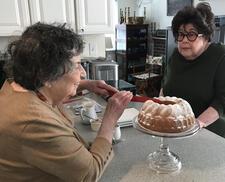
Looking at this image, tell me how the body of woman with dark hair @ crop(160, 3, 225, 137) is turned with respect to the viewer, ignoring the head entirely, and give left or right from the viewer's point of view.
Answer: facing the viewer and to the left of the viewer

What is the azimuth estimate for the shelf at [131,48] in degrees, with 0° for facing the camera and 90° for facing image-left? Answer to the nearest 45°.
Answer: approximately 315°

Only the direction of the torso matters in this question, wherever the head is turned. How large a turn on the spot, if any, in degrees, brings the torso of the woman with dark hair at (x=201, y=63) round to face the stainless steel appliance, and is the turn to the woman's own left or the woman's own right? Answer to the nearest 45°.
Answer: approximately 90° to the woman's own right

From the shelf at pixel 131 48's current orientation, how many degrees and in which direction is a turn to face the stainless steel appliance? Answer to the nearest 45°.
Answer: approximately 45° to its right

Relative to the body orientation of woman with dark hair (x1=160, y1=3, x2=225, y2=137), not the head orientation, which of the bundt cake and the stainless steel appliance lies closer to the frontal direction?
the bundt cake

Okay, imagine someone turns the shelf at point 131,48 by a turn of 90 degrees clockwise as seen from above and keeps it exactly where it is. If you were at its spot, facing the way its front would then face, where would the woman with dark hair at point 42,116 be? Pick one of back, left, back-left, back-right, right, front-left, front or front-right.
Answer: front-left

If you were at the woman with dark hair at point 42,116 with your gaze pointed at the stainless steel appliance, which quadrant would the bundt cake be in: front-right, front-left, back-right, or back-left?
front-right

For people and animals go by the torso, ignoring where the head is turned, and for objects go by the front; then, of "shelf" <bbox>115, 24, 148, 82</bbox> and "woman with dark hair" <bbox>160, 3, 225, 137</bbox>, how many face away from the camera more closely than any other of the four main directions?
0

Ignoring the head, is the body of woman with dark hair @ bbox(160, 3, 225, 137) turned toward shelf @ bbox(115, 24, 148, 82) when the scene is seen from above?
no

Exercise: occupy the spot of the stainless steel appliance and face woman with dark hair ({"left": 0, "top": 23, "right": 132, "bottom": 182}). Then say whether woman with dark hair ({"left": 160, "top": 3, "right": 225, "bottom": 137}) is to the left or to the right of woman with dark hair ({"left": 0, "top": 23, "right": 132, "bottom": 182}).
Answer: left

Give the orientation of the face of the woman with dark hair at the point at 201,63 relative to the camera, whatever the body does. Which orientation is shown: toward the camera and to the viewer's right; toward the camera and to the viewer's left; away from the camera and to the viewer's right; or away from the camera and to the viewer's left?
toward the camera and to the viewer's left
